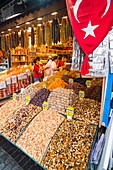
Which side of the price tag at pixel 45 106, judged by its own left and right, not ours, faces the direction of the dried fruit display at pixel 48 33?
back

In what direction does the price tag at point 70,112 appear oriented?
toward the camera

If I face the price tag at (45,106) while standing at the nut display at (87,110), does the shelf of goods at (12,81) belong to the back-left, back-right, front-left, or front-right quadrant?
front-right

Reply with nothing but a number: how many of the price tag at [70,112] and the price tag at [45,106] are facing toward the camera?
2

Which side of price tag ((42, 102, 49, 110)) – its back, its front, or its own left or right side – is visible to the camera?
front

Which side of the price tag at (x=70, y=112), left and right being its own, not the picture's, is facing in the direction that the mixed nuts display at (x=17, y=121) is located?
right

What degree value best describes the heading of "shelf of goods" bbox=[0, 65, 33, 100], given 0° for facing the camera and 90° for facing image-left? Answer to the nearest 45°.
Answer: approximately 315°

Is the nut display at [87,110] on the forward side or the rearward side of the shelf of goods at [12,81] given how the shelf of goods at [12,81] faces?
on the forward side
